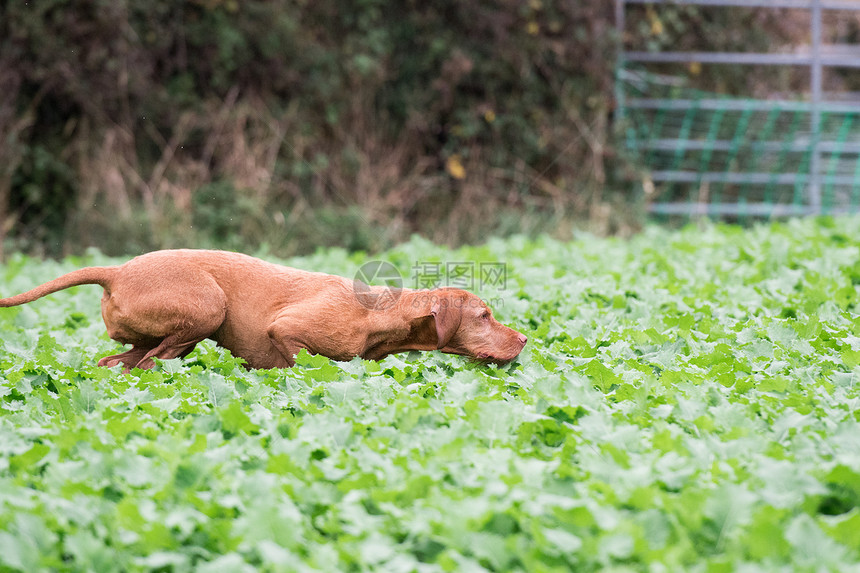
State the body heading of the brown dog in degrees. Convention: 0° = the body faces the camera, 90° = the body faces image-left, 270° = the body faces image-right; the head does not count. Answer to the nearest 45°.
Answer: approximately 270°

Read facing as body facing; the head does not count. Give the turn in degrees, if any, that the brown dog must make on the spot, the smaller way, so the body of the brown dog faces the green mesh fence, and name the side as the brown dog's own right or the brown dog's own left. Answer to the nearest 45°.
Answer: approximately 45° to the brown dog's own left

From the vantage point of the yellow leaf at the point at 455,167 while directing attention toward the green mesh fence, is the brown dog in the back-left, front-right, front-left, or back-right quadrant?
back-right

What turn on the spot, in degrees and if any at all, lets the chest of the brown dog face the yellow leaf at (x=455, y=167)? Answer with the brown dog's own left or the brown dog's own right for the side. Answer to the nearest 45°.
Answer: approximately 90° to the brown dog's own left
